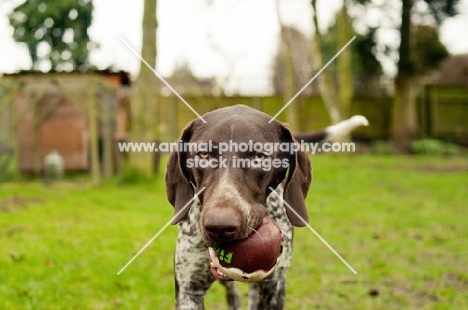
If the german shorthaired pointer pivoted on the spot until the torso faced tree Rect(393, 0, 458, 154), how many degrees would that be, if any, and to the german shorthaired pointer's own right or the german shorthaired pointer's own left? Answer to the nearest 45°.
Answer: approximately 180°

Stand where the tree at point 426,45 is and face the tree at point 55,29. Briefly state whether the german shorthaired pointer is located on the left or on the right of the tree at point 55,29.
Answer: left

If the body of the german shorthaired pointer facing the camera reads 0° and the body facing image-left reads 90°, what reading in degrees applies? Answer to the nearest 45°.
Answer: approximately 0°

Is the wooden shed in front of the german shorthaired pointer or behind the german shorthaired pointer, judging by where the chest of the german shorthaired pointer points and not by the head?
behind

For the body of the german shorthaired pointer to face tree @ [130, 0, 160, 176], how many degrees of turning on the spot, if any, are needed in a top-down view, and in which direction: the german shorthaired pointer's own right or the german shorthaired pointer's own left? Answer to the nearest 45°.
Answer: approximately 180°

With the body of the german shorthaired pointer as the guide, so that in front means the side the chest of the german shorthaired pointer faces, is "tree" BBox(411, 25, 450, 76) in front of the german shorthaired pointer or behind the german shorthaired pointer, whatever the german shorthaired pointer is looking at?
behind

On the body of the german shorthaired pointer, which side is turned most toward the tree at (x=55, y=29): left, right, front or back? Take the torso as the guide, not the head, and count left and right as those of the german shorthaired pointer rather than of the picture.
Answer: back
